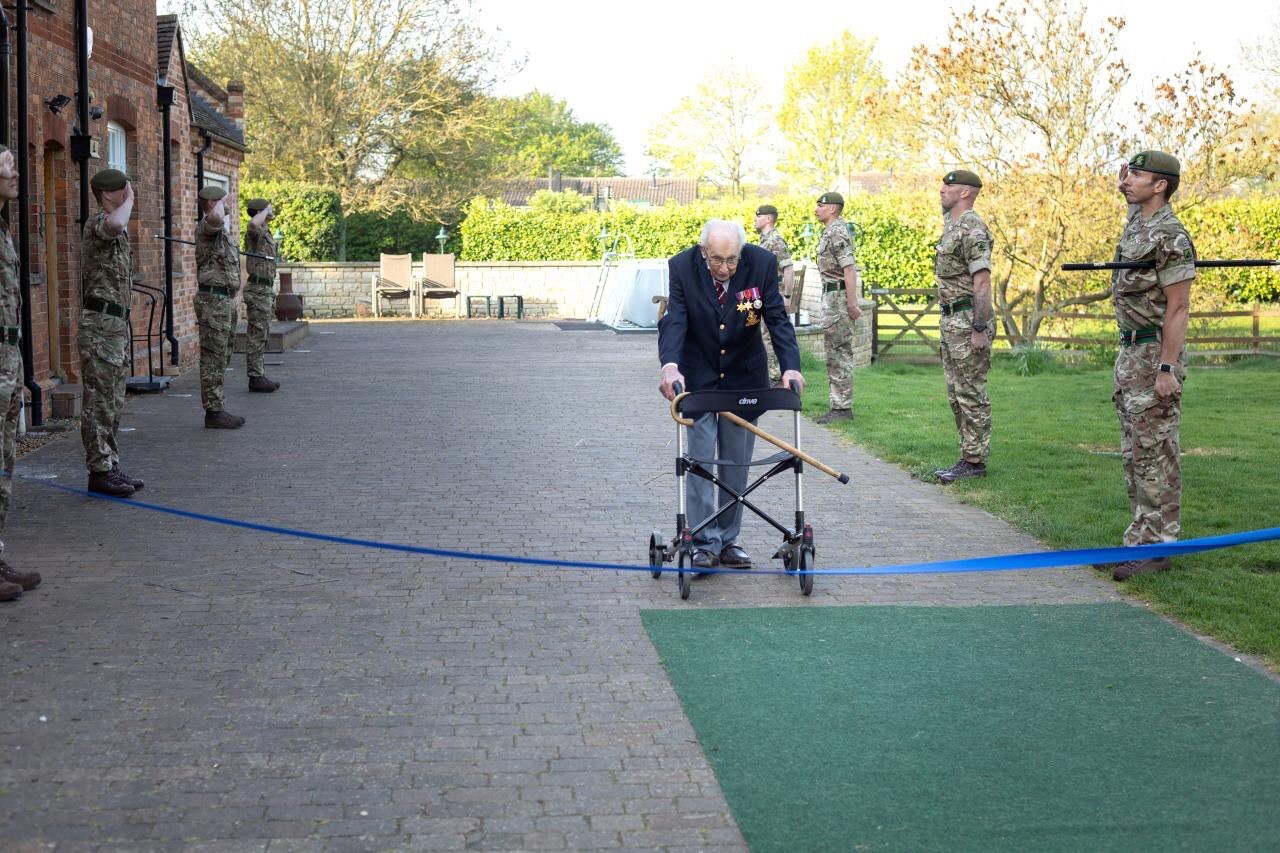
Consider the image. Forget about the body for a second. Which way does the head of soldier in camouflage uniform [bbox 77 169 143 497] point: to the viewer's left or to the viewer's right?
to the viewer's right

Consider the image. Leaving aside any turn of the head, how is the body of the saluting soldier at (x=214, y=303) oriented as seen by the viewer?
to the viewer's right

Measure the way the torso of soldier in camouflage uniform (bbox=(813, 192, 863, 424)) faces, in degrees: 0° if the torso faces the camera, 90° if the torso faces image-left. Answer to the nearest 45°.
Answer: approximately 90°

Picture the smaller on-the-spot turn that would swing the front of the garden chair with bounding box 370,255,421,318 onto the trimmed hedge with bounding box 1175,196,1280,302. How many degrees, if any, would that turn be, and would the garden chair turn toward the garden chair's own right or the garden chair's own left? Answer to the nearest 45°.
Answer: approximately 90° to the garden chair's own left

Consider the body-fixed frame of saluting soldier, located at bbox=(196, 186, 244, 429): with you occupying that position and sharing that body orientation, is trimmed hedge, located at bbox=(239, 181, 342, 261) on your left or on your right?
on your left

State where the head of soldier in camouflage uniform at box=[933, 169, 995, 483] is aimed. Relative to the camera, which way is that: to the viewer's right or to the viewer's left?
to the viewer's left

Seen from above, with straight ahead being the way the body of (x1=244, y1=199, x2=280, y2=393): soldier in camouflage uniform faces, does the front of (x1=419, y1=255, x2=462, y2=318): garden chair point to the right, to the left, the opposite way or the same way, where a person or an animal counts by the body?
to the right

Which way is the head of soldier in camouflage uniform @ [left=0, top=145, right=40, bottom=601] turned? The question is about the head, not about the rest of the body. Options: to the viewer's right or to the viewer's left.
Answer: to the viewer's right

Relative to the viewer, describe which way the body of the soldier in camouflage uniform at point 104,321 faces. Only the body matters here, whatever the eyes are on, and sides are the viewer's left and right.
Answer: facing to the right of the viewer

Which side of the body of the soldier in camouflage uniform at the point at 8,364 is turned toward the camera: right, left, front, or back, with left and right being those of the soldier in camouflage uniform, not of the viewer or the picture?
right

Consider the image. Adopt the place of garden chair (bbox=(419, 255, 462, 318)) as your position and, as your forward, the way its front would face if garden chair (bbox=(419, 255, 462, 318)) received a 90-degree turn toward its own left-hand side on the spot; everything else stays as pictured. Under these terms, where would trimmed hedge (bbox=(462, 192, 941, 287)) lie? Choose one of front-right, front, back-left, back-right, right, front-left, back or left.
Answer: front-left

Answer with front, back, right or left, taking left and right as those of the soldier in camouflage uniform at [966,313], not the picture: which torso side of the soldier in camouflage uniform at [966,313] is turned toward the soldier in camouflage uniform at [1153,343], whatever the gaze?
left

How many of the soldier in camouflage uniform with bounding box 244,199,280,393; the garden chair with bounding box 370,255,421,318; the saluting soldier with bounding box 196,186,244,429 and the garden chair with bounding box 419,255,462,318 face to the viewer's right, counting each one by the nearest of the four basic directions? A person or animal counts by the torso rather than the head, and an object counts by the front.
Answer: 2

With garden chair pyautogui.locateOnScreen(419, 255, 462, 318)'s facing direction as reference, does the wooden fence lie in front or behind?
in front

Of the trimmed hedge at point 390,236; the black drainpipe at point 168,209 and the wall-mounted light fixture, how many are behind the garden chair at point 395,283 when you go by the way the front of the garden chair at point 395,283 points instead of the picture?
1
